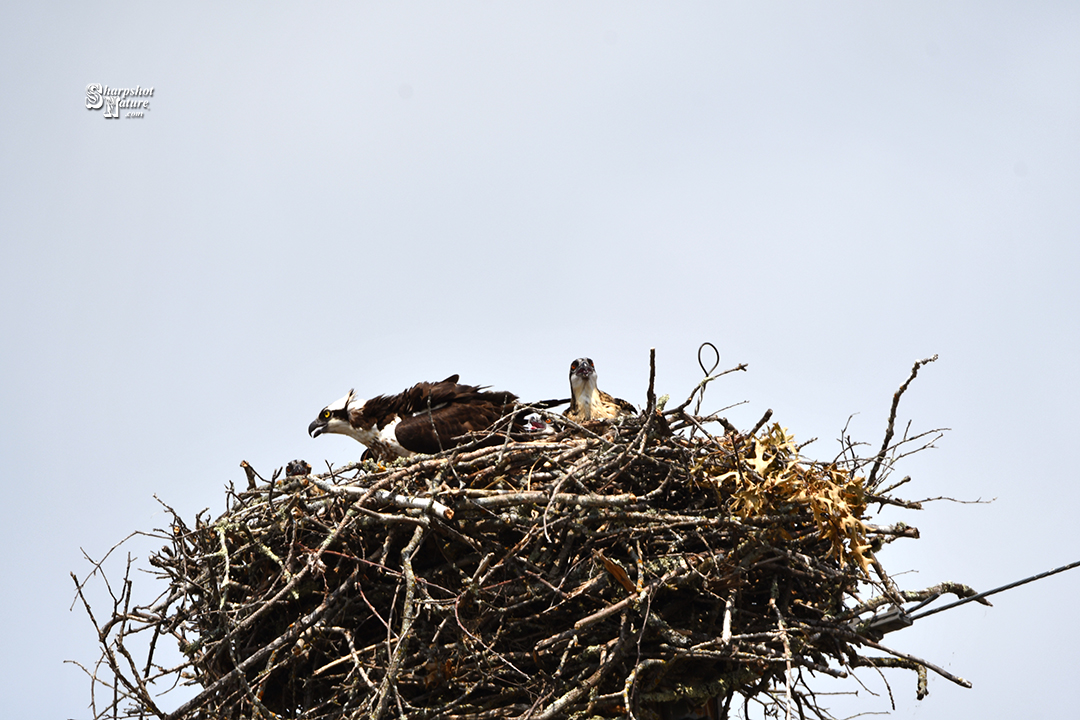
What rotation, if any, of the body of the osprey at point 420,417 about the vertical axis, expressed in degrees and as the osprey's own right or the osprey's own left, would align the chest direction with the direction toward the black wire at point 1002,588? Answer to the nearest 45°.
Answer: approximately 135° to the osprey's own left

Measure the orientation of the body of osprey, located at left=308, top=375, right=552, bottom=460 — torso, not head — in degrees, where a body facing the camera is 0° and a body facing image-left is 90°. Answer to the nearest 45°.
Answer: approximately 90°

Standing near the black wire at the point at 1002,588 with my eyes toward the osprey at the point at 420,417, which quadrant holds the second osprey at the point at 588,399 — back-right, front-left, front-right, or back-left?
front-right

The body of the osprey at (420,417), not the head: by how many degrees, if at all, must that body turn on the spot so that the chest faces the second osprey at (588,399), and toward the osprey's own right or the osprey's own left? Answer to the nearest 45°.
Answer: approximately 180°

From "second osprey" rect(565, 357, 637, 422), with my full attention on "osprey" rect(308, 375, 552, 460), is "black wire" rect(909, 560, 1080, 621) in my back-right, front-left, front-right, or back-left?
back-left
